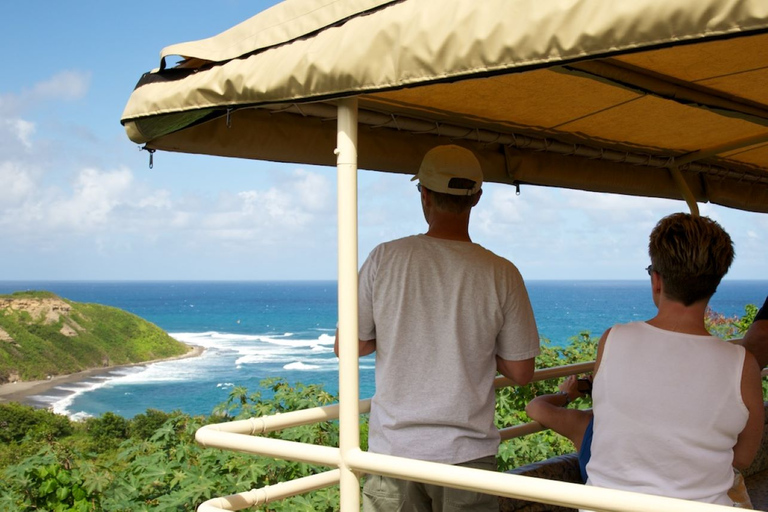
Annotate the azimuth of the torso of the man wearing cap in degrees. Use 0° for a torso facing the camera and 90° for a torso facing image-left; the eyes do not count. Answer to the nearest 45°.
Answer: approximately 180°
